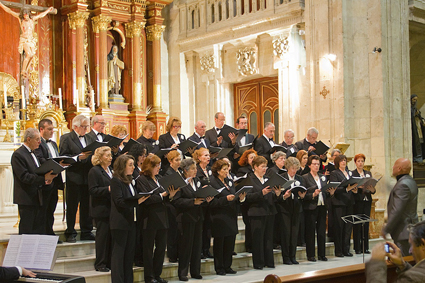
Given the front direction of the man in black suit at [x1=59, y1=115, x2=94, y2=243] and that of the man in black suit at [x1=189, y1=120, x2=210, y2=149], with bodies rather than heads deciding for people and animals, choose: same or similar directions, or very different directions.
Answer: same or similar directions

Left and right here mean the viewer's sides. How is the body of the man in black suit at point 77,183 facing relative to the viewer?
facing the viewer and to the right of the viewer

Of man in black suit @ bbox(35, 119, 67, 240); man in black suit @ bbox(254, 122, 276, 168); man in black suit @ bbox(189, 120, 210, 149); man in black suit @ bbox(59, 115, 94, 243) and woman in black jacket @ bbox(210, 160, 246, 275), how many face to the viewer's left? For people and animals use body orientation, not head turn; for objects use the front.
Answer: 0

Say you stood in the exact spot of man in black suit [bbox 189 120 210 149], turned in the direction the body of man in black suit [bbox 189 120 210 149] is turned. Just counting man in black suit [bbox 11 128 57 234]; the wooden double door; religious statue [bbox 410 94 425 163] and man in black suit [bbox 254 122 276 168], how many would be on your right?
1

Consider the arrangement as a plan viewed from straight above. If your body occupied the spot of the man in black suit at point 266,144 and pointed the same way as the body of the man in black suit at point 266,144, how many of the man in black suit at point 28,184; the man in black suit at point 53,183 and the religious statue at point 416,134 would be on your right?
2

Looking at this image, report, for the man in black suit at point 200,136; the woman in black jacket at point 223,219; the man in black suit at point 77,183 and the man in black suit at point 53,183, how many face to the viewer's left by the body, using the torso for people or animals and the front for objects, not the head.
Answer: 0

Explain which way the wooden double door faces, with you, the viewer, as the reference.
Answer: facing the viewer and to the left of the viewer

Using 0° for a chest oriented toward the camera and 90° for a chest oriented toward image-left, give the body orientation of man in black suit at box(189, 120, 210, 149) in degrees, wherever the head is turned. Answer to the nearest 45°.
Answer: approximately 315°

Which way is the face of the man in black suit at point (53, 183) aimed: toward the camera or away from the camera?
toward the camera

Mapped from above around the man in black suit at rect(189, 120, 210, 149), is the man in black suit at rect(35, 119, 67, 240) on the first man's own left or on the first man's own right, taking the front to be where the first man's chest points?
on the first man's own right

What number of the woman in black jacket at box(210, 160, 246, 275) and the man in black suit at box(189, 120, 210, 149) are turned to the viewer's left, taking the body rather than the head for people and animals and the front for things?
0
